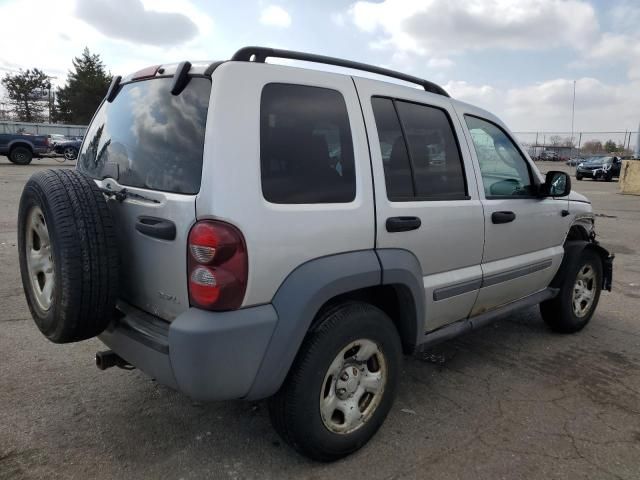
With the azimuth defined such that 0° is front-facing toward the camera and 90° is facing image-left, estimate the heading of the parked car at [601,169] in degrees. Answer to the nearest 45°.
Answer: approximately 45°

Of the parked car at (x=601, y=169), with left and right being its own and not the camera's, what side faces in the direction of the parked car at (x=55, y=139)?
front

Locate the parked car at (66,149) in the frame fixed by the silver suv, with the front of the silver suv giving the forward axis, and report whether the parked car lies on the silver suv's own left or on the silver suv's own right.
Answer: on the silver suv's own left

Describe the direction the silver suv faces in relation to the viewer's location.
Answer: facing away from the viewer and to the right of the viewer

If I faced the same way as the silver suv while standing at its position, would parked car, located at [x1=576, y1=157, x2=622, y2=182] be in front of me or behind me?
in front

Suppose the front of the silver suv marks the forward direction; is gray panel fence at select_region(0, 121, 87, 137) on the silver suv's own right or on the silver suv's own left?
on the silver suv's own left

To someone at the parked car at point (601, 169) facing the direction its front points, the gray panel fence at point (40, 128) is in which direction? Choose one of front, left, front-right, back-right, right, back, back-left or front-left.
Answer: front-right
